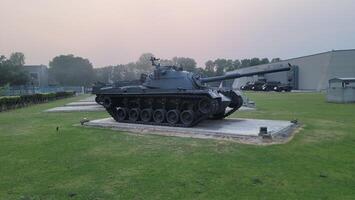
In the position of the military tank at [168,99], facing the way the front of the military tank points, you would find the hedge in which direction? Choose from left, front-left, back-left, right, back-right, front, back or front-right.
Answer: back

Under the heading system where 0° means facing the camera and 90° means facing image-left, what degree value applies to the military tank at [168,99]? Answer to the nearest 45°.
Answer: approximately 315°
